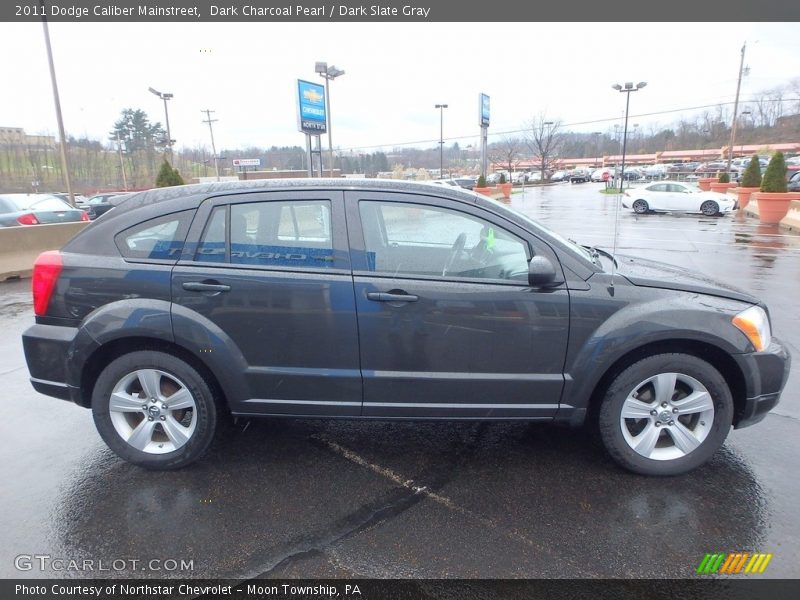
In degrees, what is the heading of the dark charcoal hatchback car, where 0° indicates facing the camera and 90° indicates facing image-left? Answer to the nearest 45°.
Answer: approximately 270°

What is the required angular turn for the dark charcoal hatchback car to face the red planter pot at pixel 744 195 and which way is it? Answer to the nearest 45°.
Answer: approximately 45° to its left

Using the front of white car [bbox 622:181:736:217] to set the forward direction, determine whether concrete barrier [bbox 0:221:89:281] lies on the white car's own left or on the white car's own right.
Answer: on the white car's own right

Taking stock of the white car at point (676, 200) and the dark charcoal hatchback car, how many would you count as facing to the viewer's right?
2

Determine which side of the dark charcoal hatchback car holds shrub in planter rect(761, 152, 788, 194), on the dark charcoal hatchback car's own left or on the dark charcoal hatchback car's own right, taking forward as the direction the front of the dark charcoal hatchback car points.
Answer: on the dark charcoal hatchback car's own left

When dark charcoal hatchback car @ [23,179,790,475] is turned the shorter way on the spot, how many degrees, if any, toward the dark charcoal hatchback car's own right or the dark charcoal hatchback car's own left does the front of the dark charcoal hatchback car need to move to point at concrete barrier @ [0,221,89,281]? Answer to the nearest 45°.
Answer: approximately 135° to the dark charcoal hatchback car's own left

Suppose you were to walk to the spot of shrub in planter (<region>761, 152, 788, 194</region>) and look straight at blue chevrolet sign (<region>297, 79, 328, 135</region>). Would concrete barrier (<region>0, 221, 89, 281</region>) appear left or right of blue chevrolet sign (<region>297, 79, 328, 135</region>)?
left

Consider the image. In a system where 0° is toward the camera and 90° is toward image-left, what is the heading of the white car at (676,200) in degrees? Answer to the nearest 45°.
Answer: approximately 270°

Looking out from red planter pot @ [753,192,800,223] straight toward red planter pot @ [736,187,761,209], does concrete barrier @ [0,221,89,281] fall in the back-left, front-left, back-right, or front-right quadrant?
back-left

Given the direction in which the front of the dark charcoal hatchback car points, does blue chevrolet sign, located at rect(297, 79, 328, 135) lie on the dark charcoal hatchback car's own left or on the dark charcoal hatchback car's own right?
on the dark charcoal hatchback car's own left
